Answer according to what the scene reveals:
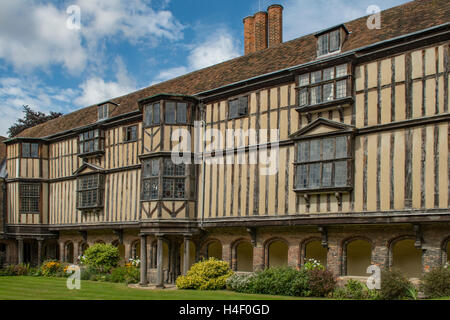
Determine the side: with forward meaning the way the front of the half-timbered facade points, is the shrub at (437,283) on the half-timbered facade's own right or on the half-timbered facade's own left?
on the half-timbered facade's own left

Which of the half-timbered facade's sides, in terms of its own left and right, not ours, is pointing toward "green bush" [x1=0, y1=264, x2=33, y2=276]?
right

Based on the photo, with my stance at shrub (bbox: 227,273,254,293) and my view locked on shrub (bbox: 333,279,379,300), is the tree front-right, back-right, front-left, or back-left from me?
back-left

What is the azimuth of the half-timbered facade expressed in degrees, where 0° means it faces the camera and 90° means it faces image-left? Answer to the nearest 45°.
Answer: approximately 45°
